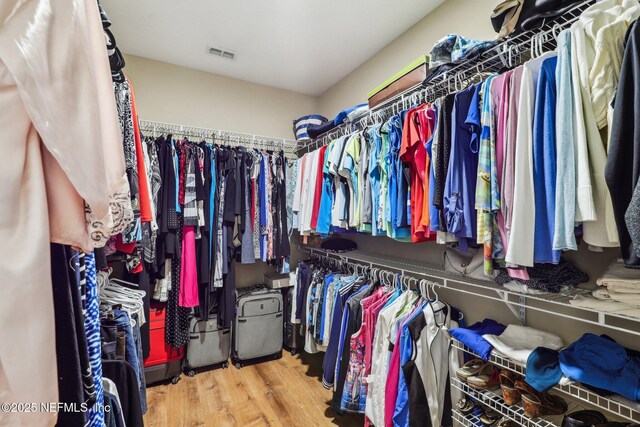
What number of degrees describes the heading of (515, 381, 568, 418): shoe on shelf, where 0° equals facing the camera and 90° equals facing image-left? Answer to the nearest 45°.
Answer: approximately 270°
